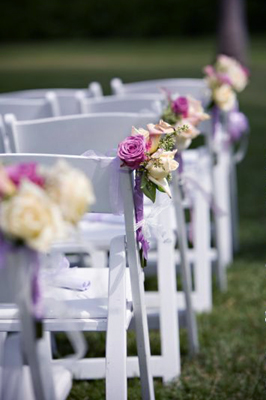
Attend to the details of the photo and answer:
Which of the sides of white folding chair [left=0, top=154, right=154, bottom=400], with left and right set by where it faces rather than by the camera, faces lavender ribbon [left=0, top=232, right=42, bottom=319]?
back

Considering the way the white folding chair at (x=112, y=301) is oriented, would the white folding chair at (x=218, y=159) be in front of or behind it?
in front

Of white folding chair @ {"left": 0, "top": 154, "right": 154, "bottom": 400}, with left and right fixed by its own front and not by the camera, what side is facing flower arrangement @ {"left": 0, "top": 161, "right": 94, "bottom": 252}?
back

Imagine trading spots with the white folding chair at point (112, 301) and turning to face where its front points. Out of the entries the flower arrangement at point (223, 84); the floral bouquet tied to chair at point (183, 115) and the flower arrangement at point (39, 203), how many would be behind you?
1

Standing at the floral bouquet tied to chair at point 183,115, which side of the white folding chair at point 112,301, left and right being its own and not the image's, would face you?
front

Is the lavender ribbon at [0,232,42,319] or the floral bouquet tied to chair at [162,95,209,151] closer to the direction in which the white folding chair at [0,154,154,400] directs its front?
the floral bouquet tied to chair

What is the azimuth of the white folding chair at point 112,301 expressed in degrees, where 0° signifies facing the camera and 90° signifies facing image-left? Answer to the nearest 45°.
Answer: approximately 180°

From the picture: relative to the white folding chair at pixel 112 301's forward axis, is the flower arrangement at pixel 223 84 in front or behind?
in front
